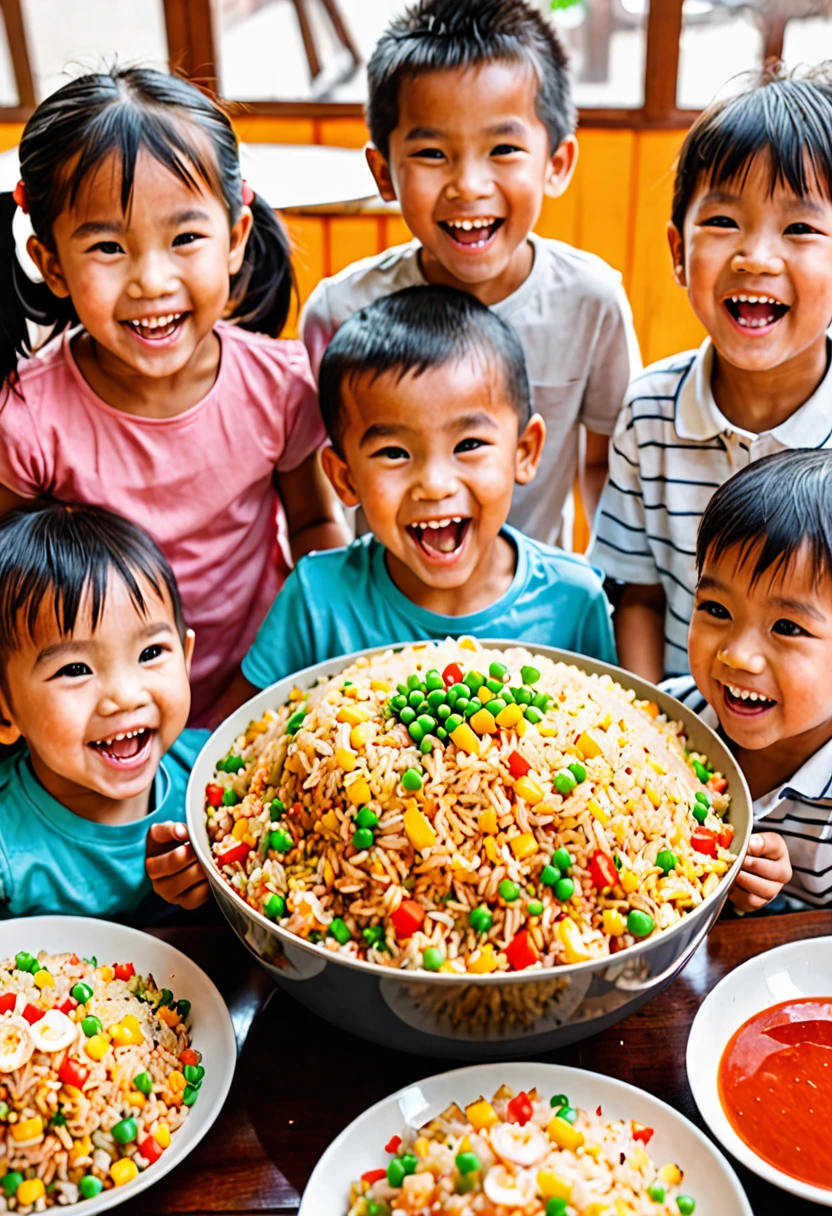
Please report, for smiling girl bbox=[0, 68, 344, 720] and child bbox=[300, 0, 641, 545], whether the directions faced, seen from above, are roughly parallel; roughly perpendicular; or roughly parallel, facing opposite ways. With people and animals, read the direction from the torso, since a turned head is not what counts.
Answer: roughly parallel

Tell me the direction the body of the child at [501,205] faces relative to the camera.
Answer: toward the camera

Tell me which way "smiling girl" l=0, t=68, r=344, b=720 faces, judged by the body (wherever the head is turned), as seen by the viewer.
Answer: toward the camera

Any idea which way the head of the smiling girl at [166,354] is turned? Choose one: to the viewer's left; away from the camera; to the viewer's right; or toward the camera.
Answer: toward the camera

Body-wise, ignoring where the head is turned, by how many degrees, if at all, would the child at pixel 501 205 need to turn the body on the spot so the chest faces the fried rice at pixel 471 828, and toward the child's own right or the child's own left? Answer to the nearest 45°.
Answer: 0° — they already face it

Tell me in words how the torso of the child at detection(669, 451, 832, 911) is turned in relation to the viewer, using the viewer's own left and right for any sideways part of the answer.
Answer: facing the viewer and to the left of the viewer

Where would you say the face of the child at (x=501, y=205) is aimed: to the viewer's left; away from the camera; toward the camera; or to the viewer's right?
toward the camera

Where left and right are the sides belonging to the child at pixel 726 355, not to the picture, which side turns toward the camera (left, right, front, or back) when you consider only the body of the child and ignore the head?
front

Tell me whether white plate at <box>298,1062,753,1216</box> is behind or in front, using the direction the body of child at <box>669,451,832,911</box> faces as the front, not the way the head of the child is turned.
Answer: in front

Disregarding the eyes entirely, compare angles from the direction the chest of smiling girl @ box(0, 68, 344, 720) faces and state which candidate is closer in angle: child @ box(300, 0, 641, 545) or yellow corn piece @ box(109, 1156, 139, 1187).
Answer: the yellow corn piece

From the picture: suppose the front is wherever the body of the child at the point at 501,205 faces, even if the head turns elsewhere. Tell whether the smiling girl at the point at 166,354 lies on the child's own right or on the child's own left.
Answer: on the child's own right

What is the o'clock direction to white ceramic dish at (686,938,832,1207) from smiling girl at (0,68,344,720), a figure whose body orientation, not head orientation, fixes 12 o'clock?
The white ceramic dish is roughly at 11 o'clock from the smiling girl.
